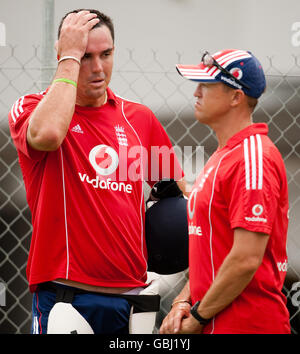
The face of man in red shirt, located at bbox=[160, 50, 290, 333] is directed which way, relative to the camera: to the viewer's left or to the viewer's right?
to the viewer's left

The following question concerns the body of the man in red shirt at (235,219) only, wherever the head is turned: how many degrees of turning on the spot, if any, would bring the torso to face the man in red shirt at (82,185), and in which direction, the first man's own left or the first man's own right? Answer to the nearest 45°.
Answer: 0° — they already face them

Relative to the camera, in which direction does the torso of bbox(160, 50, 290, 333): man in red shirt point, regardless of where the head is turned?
to the viewer's left
